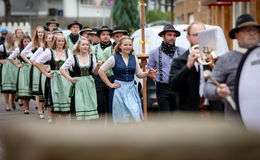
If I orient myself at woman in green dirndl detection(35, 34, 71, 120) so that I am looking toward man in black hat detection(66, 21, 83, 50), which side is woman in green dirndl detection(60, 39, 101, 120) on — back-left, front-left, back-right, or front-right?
back-right

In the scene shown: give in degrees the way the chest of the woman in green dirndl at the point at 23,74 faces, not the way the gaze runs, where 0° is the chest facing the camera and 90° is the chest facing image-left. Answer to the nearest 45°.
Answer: approximately 315°
